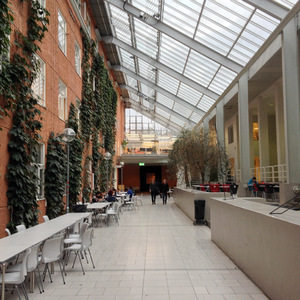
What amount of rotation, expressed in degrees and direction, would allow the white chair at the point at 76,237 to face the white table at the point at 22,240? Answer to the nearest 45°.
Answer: approximately 45° to its left

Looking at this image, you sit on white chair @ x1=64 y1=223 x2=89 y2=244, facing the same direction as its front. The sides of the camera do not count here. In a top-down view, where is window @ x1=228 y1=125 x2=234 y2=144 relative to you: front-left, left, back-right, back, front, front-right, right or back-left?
back-right

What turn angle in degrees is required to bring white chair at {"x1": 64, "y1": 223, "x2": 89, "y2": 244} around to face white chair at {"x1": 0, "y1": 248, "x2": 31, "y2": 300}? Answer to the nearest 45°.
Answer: approximately 90° to its left

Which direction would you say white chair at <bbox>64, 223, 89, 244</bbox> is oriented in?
to the viewer's left

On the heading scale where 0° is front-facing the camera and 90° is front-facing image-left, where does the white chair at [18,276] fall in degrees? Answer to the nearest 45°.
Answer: approximately 90°

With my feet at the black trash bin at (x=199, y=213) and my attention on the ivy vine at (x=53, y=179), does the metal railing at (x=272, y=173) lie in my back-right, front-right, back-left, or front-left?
back-right
